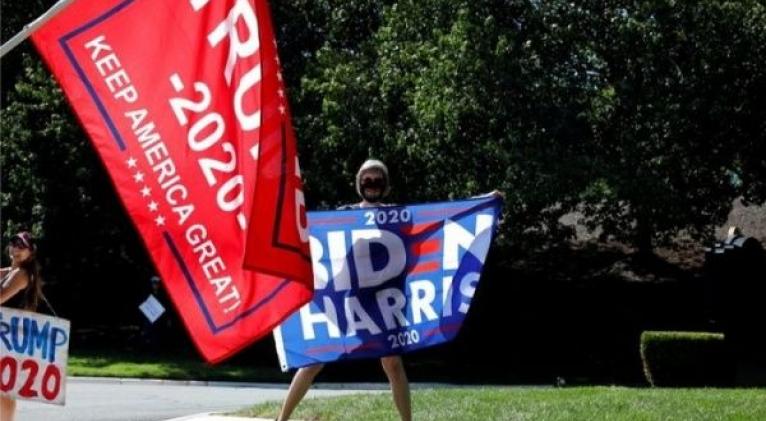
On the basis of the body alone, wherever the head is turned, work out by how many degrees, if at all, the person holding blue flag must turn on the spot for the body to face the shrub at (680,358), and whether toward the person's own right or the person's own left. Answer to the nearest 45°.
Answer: approximately 135° to the person's own left

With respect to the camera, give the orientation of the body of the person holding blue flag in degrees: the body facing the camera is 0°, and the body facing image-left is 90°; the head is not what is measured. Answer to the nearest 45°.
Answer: approximately 0°

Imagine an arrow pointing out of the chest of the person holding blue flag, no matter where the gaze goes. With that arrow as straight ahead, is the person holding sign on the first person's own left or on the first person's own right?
on the first person's own right
